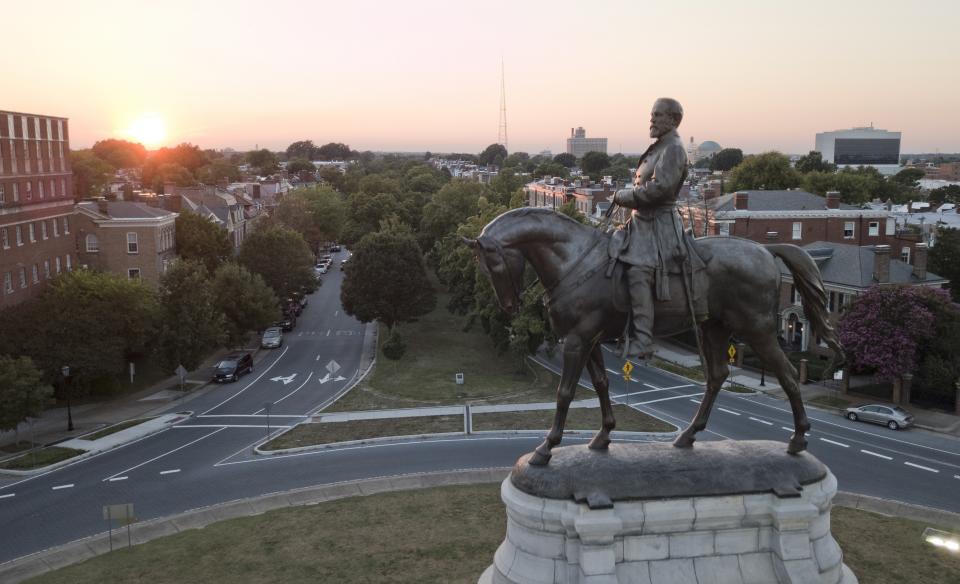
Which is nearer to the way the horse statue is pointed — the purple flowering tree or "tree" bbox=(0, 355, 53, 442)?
the tree

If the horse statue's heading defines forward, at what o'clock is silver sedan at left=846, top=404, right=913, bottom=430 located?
The silver sedan is roughly at 4 o'clock from the horse statue.

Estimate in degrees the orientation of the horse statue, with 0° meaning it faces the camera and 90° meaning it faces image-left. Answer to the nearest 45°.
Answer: approximately 90°

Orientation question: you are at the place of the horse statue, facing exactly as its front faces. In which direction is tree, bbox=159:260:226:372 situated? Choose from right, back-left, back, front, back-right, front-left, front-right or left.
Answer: front-right

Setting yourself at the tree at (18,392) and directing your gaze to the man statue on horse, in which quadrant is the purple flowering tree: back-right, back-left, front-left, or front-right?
front-left

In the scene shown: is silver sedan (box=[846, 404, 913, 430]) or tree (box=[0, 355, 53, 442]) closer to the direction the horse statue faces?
the tree

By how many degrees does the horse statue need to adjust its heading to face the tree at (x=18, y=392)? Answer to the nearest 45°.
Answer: approximately 45° to its right

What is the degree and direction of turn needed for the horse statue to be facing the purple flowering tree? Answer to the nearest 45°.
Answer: approximately 135° to its right

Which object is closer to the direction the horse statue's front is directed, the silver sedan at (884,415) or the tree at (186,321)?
the tree

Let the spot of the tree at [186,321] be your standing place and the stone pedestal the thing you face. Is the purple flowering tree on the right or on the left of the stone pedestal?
left

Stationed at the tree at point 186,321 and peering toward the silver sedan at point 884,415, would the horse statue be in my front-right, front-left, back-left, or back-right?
front-right
